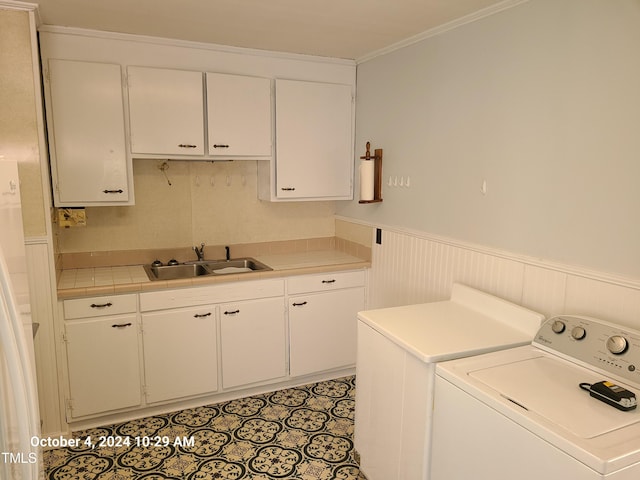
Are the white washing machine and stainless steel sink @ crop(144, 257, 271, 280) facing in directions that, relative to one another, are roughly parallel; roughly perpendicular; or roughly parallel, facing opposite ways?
roughly perpendicular

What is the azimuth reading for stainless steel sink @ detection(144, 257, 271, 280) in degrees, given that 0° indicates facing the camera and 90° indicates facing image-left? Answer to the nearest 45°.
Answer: approximately 0°

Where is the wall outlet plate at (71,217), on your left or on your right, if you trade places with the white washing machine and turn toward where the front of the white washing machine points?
on your right

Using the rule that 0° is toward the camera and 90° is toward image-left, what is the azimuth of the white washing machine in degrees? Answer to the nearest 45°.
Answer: approximately 45°

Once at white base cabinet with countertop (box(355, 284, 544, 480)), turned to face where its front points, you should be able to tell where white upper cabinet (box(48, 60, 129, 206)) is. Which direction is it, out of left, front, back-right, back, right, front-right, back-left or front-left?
front-right

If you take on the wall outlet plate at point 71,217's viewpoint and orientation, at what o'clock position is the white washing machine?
The white washing machine is roughly at 11 o'clock from the wall outlet plate.

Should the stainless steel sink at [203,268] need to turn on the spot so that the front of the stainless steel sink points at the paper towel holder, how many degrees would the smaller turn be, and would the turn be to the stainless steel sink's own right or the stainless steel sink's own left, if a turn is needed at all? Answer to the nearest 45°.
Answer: approximately 90° to the stainless steel sink's own left

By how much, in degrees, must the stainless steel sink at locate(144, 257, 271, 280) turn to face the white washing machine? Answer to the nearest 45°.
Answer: approximately 45° to its left
